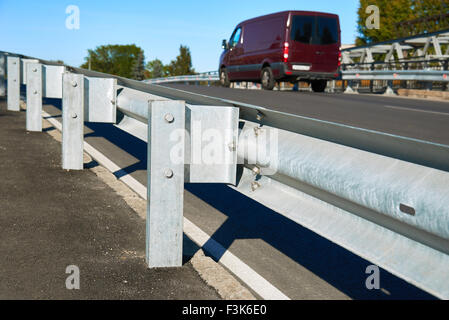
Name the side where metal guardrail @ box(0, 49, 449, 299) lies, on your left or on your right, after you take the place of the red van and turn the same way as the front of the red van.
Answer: on your left

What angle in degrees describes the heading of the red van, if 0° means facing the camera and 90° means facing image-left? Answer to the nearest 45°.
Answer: approximately 135°
